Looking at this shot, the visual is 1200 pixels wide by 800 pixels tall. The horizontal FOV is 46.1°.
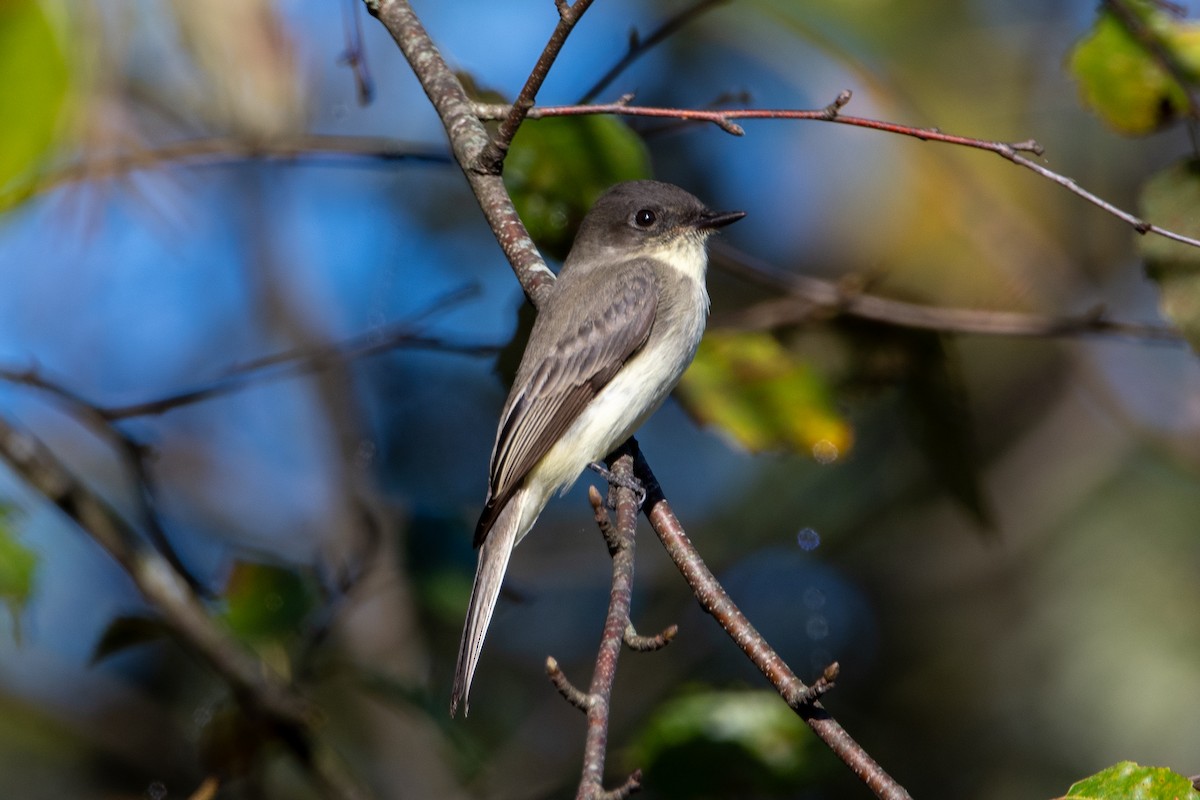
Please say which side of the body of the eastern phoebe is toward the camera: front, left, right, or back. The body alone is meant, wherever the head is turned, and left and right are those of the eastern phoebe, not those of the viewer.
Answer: right

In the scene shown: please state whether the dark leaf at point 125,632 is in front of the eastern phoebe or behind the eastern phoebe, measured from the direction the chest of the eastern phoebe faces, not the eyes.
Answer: behind
